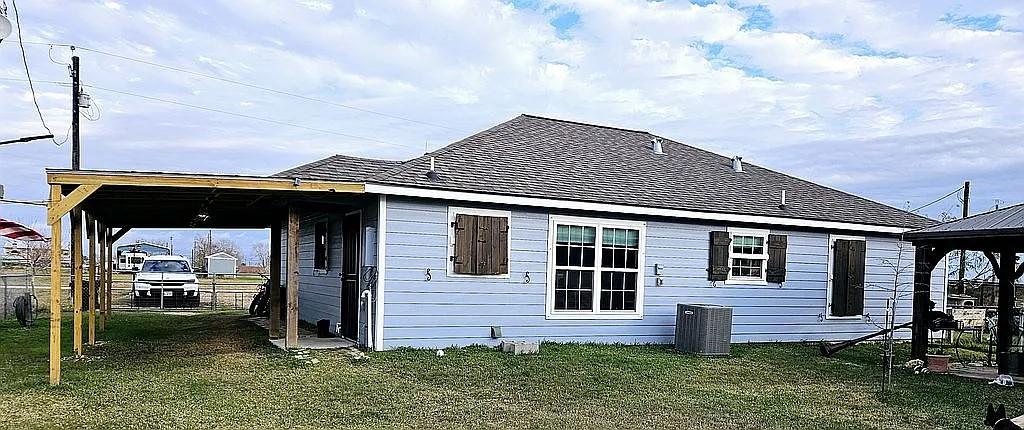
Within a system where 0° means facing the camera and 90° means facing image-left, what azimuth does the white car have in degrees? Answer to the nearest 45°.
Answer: approximately 0°

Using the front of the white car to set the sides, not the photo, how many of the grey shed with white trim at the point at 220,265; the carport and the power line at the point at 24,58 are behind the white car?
1

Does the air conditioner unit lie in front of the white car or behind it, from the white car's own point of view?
in front

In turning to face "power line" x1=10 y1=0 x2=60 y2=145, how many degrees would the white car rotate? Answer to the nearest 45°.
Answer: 0° — it already faces it

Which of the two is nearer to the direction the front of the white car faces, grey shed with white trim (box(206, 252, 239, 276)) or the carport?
the carport

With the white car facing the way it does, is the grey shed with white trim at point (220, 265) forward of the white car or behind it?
behind

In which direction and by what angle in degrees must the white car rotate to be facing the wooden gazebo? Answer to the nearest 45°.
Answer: approximately 45° to its left

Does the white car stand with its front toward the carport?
yes

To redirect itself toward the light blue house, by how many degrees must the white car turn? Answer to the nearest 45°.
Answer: approximately 45° to its left

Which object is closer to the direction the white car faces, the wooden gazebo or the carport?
the carport

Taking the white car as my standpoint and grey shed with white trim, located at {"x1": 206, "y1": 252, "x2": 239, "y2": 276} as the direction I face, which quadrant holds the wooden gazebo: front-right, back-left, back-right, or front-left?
back-right
